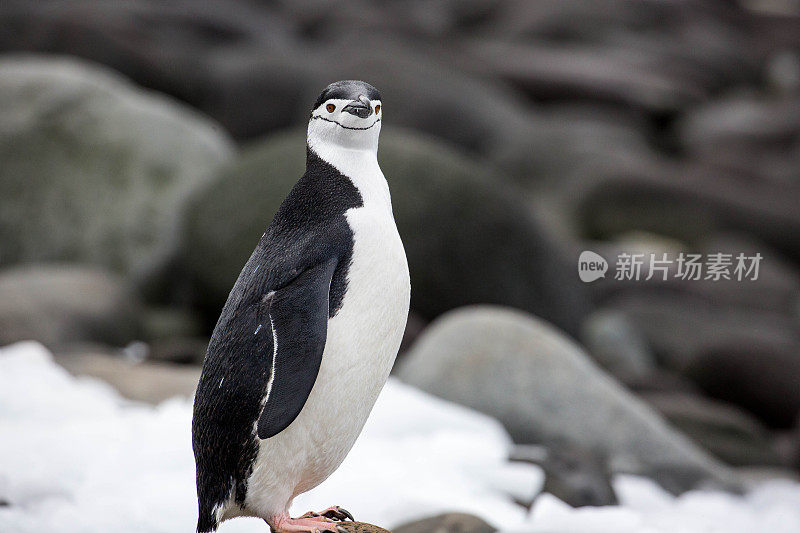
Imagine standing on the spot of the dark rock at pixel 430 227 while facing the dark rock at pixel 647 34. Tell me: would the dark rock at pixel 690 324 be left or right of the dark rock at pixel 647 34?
right

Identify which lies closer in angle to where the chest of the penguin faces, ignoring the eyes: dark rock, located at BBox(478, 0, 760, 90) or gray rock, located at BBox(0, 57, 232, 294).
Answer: the dark rock

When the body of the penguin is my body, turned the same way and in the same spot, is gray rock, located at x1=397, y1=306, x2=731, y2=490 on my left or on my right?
on my left

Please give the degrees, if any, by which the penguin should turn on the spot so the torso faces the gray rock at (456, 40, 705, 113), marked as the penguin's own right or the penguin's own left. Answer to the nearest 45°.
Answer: approximately 90° to the penguin's own left

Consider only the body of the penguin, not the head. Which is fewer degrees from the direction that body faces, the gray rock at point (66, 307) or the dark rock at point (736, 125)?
the dark rock

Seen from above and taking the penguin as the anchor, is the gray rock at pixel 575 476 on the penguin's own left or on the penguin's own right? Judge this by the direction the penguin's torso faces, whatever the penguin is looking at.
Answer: on the penguin's own left

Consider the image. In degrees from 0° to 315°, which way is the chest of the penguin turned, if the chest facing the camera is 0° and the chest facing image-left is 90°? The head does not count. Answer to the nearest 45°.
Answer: approximately 270°
